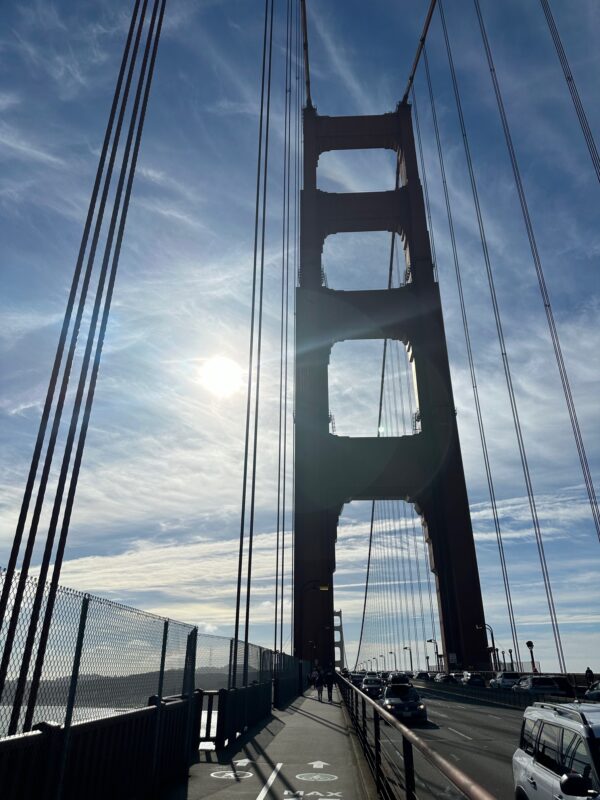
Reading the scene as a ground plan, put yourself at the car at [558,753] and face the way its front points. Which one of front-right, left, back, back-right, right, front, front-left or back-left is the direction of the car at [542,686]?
back-left

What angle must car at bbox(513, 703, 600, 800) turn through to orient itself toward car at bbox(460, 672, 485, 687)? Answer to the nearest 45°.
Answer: approximately 135° to its left

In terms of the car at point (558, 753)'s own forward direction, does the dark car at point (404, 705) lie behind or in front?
behind
